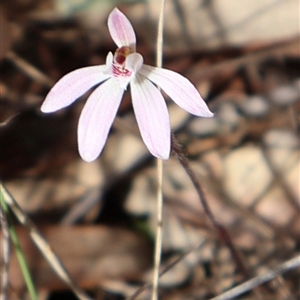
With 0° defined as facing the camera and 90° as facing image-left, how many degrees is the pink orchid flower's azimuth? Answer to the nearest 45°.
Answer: approximately 0°
